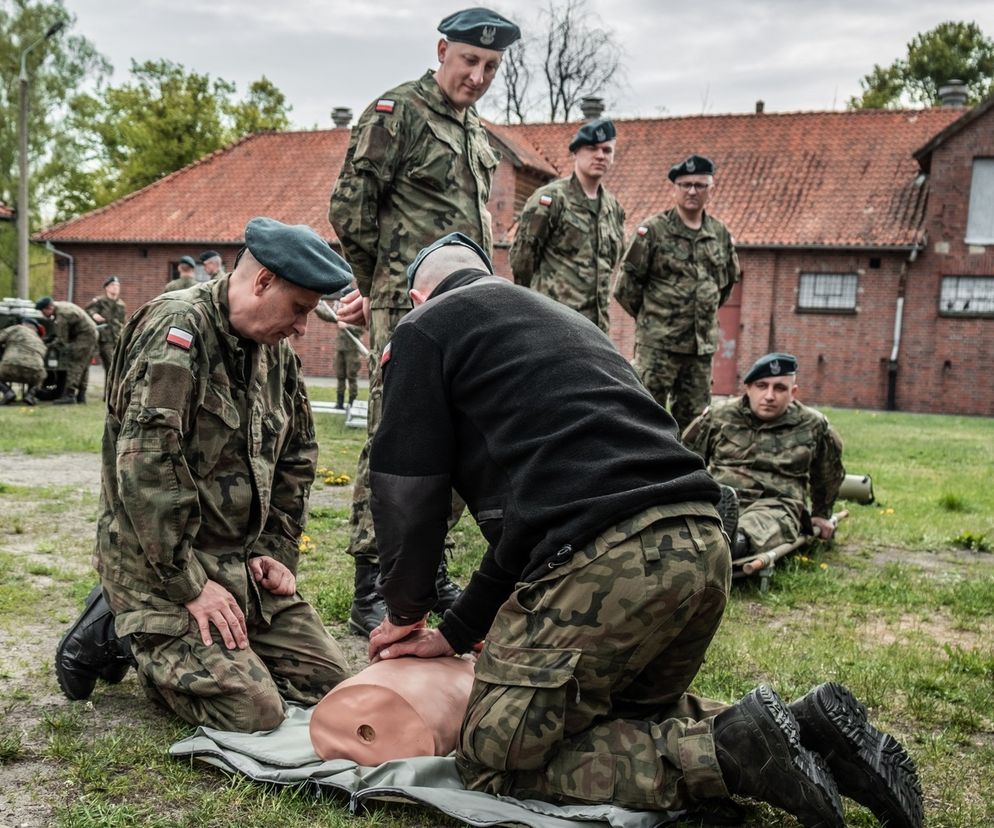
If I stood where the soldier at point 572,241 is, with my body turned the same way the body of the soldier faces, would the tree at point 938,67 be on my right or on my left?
on my left

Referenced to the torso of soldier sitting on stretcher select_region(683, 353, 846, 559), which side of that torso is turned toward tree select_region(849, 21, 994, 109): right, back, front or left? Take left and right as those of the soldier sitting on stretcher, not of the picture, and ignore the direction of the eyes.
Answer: back

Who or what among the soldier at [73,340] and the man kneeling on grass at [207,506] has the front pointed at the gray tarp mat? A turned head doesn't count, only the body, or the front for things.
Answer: the man kneeling on grass

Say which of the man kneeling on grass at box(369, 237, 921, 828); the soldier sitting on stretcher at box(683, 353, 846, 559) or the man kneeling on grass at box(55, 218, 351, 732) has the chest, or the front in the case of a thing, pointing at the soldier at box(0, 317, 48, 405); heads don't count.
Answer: the man kneeling on grass at box(369, 237, 921, 828)

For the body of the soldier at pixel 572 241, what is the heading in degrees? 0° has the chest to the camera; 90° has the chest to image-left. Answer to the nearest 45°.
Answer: approximately 315°

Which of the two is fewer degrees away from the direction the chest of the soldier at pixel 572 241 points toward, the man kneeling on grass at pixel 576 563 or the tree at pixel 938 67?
the man kneeling on grass

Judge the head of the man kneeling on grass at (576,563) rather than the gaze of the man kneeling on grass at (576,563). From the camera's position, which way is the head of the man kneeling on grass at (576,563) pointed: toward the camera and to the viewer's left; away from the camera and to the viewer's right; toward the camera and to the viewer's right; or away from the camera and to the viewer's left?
away from the camera and to the viewer's left

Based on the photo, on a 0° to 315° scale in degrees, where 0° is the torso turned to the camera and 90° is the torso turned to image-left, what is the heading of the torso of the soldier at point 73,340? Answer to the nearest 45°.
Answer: approximately 90°

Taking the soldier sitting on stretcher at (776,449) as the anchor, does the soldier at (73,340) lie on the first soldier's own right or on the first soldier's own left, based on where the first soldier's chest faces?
on the first soldier's own right

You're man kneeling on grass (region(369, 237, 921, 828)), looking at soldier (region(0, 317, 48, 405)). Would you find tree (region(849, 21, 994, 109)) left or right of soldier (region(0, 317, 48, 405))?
right
